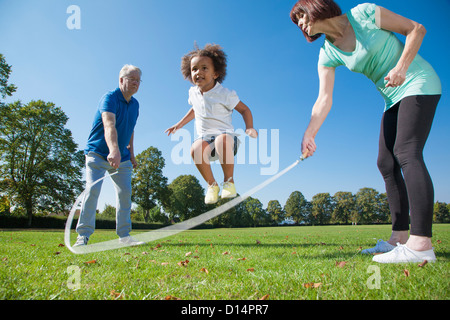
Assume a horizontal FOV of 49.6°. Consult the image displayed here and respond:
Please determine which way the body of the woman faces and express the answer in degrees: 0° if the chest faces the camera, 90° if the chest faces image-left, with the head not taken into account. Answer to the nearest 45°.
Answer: approximately 45°

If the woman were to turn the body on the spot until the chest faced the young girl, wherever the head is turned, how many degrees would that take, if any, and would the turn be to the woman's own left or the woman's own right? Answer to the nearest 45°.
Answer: approximately 45° to the woman's own right

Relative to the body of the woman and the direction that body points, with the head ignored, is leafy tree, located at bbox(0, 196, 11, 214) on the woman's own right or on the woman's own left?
on the woman's own right

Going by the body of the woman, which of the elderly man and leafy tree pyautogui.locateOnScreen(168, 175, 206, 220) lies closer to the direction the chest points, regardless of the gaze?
the elderly man

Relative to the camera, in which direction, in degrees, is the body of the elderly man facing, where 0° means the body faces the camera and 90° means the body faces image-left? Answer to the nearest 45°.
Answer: approximately 315°

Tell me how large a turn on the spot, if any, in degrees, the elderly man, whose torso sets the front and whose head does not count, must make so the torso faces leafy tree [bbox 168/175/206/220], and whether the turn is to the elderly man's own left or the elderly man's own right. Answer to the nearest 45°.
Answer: approximately 135° to the elderly man's own left
